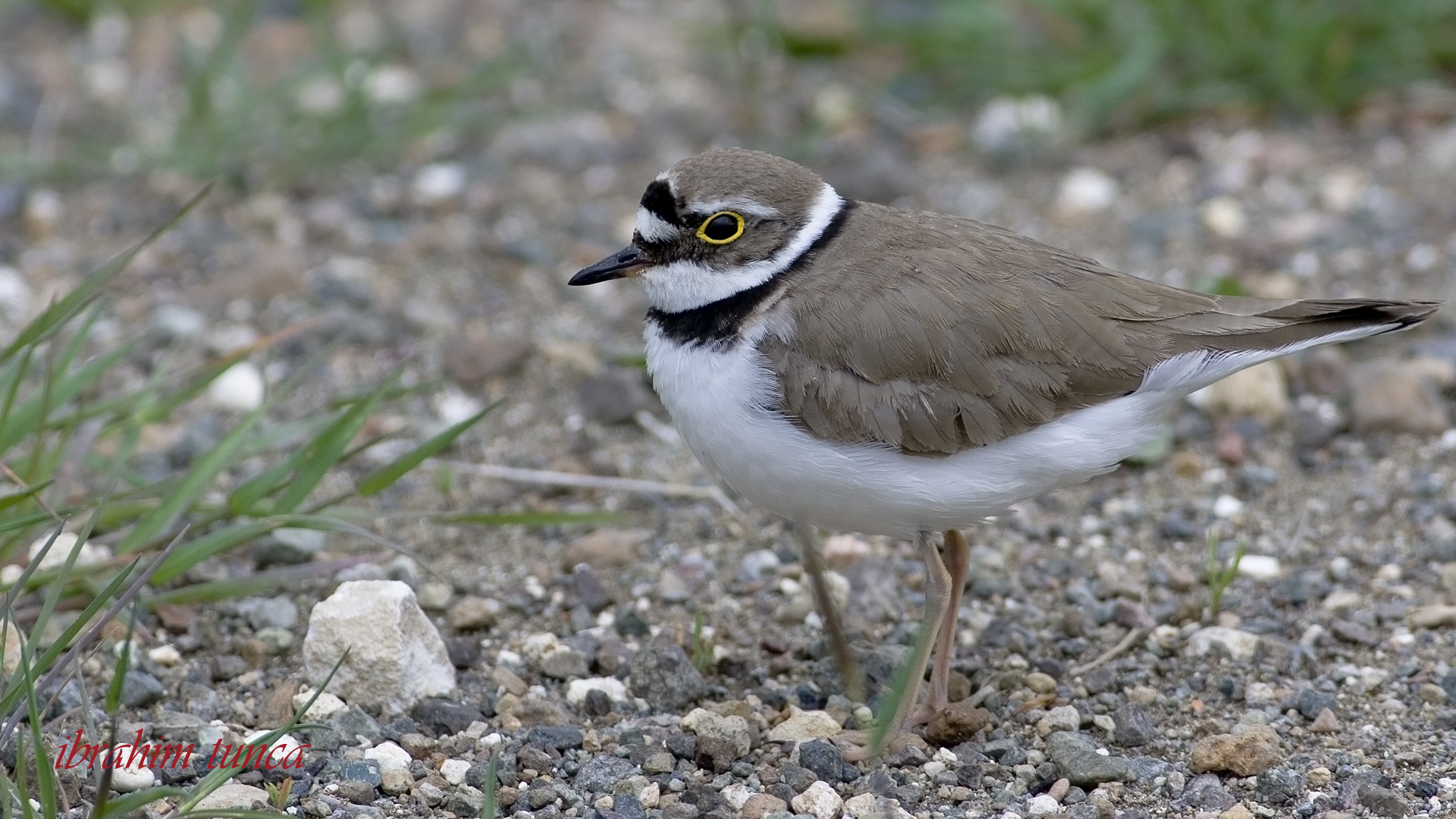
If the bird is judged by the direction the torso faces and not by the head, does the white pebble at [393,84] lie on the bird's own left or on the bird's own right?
on the bird's own right

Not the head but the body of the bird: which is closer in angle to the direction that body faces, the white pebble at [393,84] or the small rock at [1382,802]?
the white pebble

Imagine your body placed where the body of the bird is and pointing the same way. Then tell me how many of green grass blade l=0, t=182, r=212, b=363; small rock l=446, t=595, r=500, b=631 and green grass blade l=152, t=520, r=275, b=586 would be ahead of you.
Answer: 3

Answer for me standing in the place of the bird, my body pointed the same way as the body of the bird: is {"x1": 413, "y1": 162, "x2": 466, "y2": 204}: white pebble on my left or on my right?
on my right

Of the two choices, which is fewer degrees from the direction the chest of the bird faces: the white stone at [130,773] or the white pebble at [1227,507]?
the white stone

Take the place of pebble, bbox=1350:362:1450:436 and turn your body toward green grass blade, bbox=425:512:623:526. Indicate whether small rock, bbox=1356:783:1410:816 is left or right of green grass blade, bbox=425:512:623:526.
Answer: left

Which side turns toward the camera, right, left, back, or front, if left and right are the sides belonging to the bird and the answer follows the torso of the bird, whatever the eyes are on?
left

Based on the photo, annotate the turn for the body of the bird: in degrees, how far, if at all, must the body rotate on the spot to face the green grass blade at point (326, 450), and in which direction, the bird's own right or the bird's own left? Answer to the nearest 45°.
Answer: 0° — it already faces it

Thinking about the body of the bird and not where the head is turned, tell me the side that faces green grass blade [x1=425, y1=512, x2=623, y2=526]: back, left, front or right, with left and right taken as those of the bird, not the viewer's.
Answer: front

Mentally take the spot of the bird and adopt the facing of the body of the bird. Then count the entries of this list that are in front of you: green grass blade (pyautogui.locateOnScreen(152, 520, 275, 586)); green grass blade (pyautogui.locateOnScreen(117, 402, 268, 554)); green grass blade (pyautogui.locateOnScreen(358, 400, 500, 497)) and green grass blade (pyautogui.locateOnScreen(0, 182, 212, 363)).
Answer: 4

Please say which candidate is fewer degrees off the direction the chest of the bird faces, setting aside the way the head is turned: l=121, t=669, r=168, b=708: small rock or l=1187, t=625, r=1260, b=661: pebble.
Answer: the small rock

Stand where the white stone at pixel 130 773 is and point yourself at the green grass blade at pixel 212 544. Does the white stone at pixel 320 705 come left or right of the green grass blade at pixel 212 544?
right

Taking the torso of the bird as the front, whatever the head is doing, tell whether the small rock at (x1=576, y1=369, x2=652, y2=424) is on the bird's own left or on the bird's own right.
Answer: on the bird's own right

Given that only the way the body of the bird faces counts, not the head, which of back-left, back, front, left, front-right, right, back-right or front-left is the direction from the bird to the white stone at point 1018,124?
right

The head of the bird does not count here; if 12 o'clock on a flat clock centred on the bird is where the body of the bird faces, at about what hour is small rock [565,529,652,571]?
The small rock is roughly at 1 o'clock from the bird.

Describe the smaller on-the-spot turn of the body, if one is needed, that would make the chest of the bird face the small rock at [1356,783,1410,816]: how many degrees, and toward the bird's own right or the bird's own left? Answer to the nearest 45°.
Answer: approximately 135° to the bird's own left

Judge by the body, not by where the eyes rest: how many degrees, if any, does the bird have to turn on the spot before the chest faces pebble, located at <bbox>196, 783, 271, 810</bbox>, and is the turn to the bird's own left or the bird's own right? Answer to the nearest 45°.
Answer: approximately 45° to the bird's own left

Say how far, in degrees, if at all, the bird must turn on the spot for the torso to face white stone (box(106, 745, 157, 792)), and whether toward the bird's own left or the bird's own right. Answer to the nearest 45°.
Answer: approximately 45° to the bird's own left
